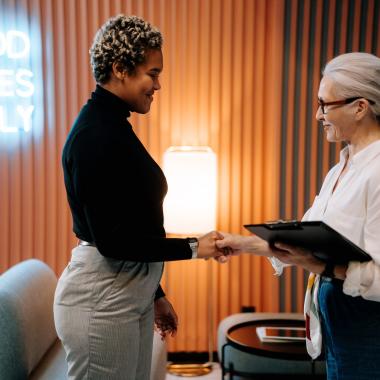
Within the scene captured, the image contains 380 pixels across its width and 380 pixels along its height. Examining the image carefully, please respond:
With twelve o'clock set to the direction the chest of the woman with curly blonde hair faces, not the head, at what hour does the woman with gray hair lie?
The woman with gray hair is roughly at 12 o'clock from the woman with curly blonde hair.

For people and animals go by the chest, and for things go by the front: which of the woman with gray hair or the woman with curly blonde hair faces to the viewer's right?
the woman with curly blonde hair

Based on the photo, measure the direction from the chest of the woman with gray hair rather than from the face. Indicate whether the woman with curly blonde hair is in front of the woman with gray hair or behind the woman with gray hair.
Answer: in front

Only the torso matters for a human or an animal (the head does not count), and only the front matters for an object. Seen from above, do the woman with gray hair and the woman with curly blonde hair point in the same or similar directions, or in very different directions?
very different directions

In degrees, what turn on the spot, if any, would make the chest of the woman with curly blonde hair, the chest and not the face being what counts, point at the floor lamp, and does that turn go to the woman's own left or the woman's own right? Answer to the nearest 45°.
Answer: approximately 90° to the woman's own left

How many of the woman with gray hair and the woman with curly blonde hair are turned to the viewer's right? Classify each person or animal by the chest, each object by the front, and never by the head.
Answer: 1

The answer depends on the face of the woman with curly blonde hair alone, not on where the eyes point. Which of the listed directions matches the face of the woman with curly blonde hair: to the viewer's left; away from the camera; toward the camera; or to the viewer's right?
to the viewer's right

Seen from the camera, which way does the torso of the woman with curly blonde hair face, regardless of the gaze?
to the viewer's right

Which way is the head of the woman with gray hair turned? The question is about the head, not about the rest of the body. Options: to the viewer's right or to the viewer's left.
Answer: to the viewer's left

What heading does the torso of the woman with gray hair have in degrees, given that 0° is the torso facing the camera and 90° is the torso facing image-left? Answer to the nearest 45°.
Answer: approximately 90°
